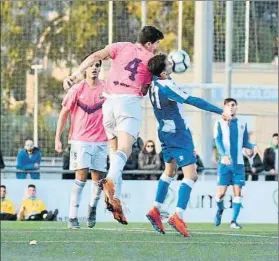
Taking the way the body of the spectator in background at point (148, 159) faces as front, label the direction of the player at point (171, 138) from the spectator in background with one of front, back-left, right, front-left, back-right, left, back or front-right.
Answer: front

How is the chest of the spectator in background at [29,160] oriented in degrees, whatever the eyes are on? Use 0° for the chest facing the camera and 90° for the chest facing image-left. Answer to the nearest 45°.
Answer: approximately 0°

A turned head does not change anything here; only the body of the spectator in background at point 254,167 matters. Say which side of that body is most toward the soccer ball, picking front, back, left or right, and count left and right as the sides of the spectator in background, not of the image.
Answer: front

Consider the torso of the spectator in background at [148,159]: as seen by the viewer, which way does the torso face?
toward the camera

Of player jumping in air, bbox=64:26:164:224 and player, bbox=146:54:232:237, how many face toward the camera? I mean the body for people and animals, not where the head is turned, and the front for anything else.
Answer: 0

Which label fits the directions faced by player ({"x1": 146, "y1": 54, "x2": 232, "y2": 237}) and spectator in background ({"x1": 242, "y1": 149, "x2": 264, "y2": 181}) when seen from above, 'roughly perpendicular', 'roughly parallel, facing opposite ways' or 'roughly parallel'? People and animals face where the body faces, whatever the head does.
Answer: roughly perpendicular

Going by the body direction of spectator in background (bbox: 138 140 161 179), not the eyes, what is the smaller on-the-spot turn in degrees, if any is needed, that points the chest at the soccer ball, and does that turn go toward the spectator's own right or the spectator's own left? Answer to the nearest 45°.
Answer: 0° — they already face it

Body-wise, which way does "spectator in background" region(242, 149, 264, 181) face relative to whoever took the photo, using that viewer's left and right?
facing the viewer

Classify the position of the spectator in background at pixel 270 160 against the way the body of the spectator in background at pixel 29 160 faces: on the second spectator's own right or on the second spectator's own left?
on the second spectator's own left

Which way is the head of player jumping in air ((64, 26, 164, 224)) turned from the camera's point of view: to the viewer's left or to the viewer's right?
to the viewer's right

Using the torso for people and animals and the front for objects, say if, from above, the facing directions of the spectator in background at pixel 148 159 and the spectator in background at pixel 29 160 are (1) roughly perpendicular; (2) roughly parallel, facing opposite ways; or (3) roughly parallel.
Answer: roughly parallel

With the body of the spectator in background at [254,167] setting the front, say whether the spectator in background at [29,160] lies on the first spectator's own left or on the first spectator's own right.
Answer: on the first spectator's own right

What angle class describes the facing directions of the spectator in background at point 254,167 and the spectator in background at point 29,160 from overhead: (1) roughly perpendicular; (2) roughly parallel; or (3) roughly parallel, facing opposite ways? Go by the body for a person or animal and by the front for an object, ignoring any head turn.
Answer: roughly parallel
